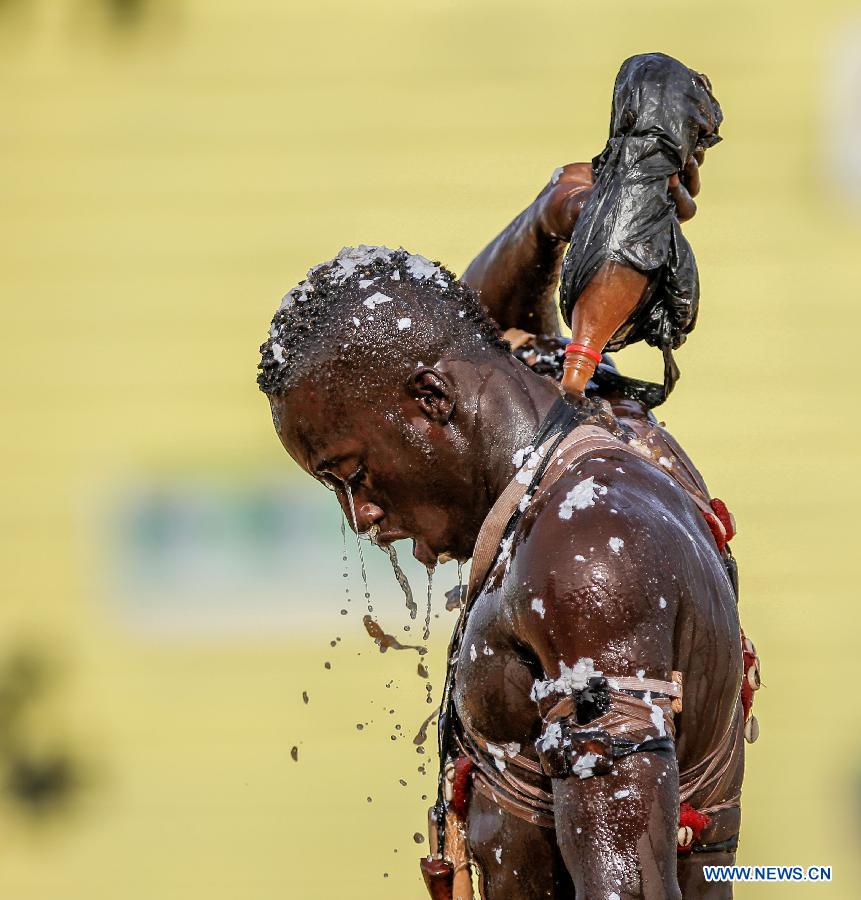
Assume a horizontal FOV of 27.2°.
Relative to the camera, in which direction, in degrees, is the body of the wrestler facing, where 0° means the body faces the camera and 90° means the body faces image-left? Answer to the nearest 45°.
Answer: approximately 90°

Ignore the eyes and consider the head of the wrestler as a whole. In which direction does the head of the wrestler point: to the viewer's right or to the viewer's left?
to the viewer's left
